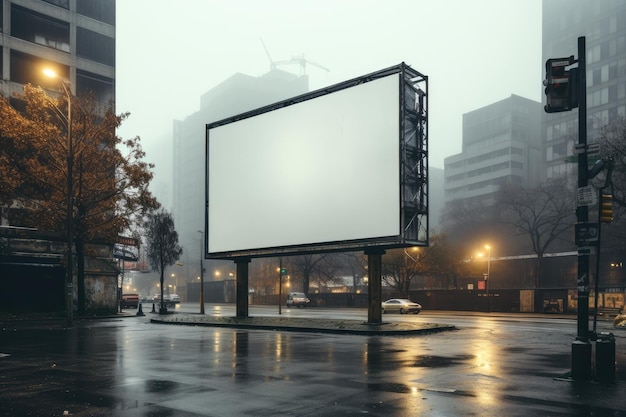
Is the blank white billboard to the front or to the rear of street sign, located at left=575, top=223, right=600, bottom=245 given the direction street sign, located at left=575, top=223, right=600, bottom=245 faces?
to the rear

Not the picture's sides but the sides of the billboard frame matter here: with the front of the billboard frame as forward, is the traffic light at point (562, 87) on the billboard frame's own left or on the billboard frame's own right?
on the billboard frame's own left

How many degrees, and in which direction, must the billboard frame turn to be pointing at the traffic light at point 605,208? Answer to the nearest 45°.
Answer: approximately 45° to its left

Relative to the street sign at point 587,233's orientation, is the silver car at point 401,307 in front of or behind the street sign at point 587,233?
behind

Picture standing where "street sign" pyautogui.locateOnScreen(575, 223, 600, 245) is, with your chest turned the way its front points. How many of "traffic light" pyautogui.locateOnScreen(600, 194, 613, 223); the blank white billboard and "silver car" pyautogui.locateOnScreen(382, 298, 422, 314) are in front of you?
0

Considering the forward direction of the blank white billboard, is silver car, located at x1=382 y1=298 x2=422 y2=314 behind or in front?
behind

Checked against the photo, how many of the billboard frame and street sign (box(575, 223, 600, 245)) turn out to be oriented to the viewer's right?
0

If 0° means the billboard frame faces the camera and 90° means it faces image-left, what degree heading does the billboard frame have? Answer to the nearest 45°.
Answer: approximately 45°

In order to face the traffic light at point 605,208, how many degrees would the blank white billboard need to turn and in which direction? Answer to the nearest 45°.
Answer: approximately 45° to its left

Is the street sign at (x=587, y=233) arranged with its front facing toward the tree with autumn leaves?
no

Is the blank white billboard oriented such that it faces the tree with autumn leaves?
no

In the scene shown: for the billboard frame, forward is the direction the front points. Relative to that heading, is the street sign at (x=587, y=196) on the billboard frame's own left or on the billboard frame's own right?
on the billboard frame's own left

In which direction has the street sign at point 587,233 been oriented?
toward the camera

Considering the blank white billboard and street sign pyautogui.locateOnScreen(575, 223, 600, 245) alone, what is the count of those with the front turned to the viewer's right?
0
